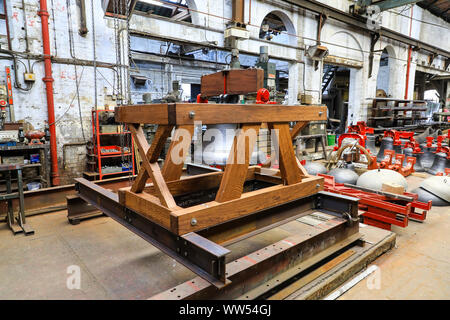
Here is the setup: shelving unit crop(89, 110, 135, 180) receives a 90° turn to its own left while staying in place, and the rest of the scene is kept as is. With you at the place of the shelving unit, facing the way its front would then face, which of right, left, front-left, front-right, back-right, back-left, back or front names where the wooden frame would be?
right

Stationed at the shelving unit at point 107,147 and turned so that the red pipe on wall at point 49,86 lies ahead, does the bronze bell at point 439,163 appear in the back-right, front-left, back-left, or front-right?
back-left

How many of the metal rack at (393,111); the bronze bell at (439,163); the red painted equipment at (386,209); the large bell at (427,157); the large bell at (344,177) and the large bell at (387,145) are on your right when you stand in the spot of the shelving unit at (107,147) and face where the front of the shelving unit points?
0

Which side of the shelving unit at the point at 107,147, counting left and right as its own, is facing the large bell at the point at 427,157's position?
left

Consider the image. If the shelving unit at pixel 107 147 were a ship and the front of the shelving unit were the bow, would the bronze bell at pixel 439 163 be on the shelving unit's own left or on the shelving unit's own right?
on the shelving unit's own left

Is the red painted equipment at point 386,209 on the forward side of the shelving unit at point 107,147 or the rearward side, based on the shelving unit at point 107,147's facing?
on the forward side

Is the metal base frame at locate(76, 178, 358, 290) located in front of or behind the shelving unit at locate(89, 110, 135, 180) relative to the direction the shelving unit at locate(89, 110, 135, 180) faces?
in front

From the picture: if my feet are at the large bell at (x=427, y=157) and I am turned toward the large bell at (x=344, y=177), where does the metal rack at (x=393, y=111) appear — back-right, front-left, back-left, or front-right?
back-right

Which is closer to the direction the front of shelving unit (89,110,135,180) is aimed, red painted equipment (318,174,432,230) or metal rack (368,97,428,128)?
the red painted equipment

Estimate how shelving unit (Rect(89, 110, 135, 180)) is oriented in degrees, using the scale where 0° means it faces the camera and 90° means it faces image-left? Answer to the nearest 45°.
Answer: approximately 0°

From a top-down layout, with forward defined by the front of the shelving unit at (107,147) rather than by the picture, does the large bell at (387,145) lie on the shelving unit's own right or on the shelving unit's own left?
on the shelving unit's own left

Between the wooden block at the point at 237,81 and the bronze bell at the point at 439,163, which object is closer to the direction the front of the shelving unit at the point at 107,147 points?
the wooden block

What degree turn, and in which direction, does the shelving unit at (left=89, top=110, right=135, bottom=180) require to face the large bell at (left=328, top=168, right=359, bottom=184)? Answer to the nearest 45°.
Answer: approximately 45° to its left

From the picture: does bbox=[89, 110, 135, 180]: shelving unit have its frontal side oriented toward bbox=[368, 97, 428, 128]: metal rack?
no
